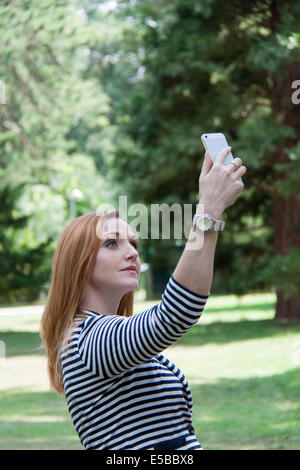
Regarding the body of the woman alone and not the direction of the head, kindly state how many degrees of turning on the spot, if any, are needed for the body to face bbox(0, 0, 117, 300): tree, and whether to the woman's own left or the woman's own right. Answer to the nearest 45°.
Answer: approximately 90° to the woman's own left

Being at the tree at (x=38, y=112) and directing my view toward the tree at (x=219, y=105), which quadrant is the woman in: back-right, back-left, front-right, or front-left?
front-right

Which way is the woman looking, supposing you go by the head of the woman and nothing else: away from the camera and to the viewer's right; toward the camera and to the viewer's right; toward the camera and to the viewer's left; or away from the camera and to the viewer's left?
toward the camera and to the viewer's right

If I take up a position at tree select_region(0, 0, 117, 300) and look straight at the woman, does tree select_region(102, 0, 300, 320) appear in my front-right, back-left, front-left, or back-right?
front-left

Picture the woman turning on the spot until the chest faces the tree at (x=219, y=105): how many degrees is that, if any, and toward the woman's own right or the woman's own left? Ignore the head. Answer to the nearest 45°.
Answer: approximately 90° to the woman's own left

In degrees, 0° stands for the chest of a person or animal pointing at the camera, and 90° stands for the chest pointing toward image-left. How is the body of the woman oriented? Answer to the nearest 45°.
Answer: approximately 270°
